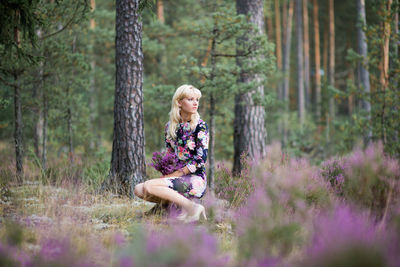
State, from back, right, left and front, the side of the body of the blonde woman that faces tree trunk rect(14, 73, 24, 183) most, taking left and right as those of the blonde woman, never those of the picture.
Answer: right

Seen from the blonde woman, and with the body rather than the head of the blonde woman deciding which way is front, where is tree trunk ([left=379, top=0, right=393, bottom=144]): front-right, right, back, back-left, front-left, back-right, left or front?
back

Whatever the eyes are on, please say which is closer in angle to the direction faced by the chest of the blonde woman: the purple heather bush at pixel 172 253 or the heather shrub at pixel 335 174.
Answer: the purple heather bush

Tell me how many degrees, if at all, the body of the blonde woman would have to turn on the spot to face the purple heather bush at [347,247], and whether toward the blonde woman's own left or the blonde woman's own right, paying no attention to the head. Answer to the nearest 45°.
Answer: approximately 45° to the blonde woman's own left

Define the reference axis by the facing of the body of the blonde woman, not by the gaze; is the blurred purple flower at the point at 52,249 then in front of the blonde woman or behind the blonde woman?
in front

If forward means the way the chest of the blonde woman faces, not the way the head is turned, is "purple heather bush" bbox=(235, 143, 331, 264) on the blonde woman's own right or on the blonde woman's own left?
on the blonde woman's own left

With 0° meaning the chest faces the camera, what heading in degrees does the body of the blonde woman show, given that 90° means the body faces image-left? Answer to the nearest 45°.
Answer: approximately 45°

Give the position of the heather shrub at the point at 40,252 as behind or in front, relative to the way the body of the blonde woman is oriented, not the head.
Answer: in front

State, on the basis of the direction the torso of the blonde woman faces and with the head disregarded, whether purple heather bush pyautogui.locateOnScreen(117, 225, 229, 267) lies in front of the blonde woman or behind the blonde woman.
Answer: in front

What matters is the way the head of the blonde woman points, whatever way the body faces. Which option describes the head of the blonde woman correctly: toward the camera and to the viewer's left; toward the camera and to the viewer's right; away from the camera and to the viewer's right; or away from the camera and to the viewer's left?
toward the camera and to the viewer's right
